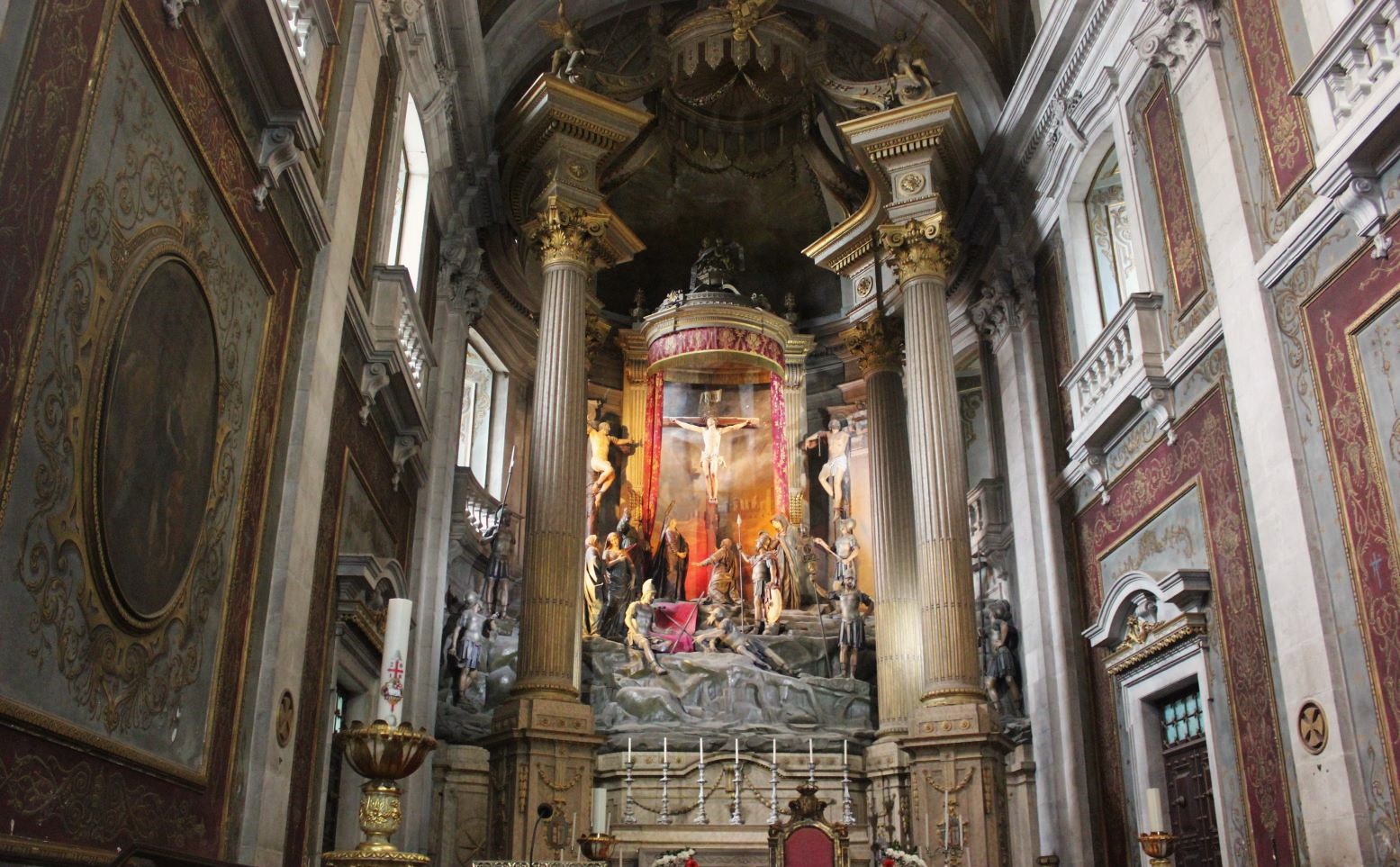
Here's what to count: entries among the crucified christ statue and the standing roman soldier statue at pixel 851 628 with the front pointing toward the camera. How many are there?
2

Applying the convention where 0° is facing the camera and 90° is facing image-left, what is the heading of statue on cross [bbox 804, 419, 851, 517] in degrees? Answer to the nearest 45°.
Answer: approximately 45°

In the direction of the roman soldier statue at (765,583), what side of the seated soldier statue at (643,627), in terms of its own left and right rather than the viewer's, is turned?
left

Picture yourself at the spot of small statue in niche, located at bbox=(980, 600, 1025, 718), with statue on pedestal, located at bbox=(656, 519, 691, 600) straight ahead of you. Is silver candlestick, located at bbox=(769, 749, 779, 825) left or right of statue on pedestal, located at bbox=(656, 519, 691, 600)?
left
